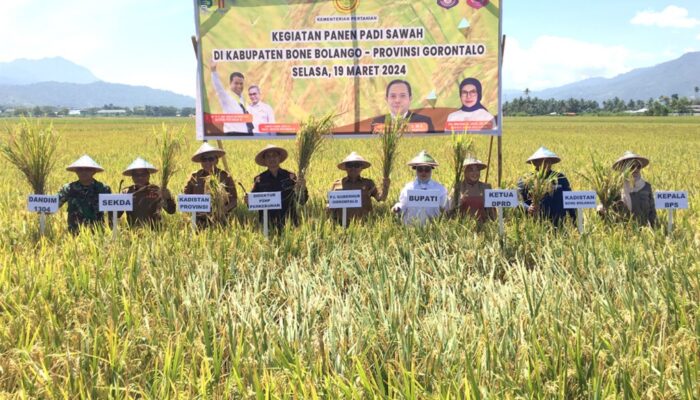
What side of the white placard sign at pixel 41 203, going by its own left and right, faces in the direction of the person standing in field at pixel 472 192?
left

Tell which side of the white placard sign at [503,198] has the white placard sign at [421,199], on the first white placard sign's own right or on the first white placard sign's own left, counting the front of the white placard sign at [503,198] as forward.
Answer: on the first white placard sign's own right

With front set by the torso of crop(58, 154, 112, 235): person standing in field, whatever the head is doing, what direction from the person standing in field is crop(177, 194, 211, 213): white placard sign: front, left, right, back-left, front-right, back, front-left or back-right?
front-left

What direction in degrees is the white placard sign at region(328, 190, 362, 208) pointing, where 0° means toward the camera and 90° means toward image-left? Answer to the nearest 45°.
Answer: approximately 0°

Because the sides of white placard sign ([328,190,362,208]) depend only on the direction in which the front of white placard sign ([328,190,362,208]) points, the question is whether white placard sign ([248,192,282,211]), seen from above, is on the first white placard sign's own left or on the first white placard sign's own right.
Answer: on the first white placard sign's own right

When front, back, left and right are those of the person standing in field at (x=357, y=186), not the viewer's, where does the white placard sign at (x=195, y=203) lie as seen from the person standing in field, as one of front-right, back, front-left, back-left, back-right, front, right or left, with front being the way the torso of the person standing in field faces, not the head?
front-right
